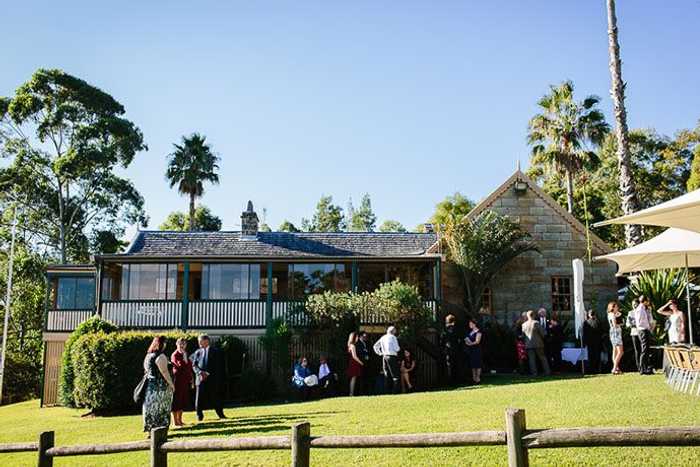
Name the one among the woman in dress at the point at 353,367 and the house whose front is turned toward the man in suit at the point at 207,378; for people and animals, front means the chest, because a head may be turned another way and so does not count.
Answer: the house

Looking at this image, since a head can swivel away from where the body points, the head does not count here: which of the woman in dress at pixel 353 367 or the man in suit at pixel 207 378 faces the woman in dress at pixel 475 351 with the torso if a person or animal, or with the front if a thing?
the woman in dress at pixel 353 367

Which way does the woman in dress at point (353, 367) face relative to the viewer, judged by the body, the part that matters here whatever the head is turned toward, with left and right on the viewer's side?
facing to the right of the viewer

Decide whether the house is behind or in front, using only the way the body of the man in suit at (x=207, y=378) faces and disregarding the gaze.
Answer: behind

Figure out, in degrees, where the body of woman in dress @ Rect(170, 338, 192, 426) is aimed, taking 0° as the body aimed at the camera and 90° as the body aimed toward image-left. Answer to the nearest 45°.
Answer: approximately 315°

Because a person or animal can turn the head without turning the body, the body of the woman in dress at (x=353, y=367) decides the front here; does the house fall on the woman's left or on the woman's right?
on the woman's left

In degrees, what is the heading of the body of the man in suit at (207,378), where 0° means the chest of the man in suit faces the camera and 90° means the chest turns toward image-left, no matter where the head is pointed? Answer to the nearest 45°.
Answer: approximately 45°

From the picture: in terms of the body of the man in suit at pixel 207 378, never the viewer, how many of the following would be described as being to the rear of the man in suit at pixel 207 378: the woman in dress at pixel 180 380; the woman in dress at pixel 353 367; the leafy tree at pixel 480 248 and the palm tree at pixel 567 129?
3

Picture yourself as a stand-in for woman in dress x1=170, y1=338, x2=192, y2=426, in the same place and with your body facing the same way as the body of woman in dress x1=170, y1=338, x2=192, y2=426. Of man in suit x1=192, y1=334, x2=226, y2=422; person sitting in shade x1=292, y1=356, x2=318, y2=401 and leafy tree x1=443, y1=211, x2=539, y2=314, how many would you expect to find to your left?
3

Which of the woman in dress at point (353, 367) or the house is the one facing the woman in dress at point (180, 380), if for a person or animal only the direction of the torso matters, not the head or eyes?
the house
